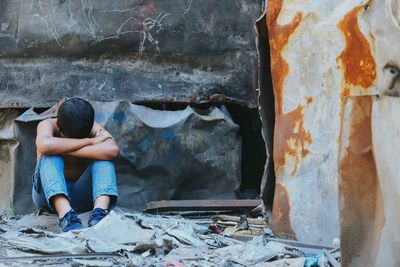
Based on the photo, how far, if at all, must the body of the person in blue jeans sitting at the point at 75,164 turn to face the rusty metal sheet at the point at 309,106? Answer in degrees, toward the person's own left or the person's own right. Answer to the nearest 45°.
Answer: approximately 45° to the person's own left

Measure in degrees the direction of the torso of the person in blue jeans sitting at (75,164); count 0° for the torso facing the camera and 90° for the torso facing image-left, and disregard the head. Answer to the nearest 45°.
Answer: approximately 0°

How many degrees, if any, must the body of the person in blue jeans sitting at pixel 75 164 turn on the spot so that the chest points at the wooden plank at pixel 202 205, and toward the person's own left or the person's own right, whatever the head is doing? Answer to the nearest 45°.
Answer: approximately 90° to the person's own left

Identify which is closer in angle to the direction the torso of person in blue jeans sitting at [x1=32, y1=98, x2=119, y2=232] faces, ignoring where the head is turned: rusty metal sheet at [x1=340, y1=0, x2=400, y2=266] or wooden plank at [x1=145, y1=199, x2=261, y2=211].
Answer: the rusty metal sheet
